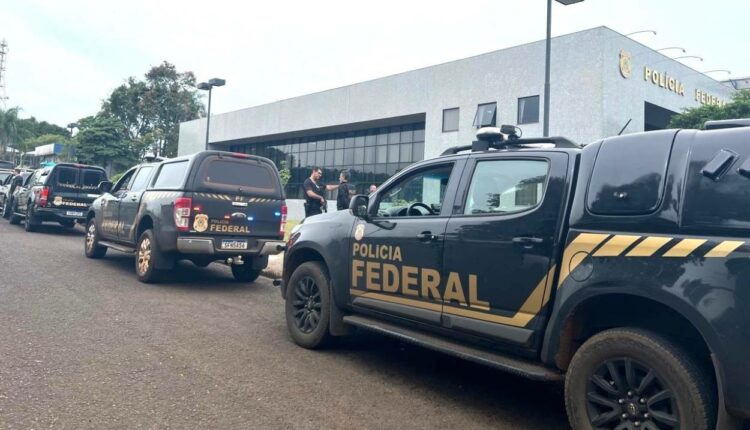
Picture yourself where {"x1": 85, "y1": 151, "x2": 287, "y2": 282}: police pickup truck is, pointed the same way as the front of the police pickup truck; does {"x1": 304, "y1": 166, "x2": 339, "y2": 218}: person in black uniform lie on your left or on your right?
on your right

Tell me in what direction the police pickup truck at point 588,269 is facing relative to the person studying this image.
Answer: facing away from the viewer and to the left of the viewer

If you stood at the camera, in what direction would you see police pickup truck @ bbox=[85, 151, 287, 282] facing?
facing away from the viewer and to the left of the viewer

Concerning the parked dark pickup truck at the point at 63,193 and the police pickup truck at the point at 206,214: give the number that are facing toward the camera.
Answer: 0

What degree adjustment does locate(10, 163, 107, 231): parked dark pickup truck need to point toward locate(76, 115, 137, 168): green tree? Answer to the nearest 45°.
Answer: approximately 45° to its right

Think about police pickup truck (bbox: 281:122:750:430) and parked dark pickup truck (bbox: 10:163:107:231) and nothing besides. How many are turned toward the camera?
0

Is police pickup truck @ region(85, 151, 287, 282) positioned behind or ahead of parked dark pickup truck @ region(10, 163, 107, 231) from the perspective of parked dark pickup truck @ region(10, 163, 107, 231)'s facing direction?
behind

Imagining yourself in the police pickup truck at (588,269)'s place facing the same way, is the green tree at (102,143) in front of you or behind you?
in front

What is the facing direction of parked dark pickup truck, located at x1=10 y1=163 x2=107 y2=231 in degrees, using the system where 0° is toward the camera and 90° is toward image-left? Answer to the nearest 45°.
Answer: approximately 135°
